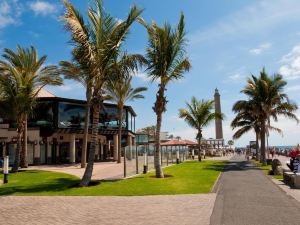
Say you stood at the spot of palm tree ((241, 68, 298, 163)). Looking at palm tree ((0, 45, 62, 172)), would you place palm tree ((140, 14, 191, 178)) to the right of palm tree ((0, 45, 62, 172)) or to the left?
left

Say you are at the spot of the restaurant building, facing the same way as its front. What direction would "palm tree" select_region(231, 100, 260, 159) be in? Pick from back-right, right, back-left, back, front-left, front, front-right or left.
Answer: front-left

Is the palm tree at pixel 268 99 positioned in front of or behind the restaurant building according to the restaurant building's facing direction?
in front

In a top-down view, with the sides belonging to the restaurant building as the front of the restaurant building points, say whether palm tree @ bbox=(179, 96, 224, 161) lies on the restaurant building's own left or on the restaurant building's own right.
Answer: on the restaurant building's own left

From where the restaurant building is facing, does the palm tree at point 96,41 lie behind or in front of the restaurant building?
in front

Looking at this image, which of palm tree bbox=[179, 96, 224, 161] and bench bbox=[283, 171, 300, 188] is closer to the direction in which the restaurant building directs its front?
the bench
